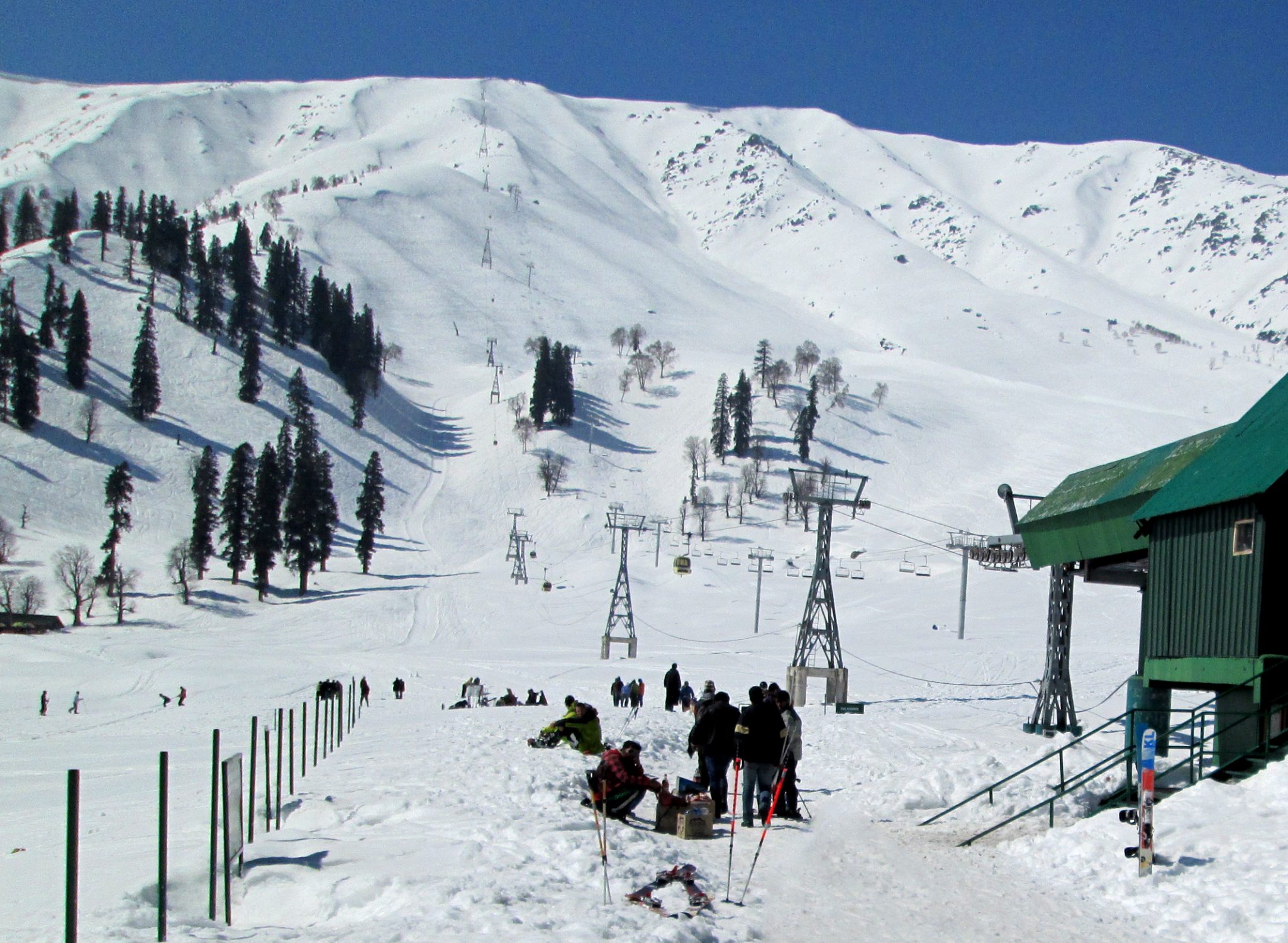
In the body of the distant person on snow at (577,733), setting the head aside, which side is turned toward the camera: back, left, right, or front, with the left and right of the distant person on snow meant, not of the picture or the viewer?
left

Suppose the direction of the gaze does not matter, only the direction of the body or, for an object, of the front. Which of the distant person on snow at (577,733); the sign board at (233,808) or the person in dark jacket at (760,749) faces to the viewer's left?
the distant person on snow

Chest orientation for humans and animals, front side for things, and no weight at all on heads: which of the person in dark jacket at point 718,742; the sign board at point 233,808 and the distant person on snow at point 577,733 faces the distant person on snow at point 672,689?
the person in dark jacket

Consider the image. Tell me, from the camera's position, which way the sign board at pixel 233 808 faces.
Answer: facing the viewer and to the right of the viewer

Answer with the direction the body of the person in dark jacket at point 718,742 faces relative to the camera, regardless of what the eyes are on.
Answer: away from the camera

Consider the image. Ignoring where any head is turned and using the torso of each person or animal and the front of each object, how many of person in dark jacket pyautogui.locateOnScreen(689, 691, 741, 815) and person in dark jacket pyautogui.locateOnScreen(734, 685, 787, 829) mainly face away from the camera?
2

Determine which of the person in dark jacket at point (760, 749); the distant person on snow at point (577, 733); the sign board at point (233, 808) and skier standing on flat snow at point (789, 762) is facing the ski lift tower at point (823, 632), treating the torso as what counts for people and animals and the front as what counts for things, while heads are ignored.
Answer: the person in dark jacket

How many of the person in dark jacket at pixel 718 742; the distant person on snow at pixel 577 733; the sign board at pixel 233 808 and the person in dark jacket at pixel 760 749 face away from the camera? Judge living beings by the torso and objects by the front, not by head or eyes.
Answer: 2

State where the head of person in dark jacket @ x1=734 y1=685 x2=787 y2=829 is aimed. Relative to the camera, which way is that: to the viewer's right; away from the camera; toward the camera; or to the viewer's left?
away from the camera

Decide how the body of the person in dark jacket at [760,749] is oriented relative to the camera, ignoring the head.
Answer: away from the camera

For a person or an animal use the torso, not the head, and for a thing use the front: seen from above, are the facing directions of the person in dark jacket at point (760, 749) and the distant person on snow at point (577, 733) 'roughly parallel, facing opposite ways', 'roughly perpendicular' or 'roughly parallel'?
roughly perpendicular

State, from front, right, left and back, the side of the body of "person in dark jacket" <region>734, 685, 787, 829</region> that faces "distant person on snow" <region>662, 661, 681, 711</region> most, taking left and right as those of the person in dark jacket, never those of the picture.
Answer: front
